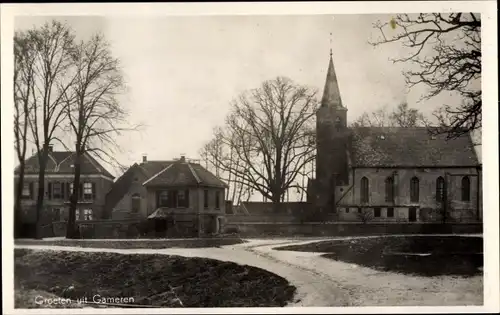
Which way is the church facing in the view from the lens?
facing to the left of the viewer

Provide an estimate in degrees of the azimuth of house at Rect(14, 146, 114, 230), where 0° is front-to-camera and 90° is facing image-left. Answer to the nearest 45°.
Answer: approximately 0°

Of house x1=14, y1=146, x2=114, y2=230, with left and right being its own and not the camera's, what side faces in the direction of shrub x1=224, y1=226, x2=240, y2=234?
left

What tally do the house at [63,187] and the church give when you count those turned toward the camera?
1

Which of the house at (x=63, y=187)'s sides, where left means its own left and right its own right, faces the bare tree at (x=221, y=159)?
left

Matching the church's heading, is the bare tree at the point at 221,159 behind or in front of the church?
in front
